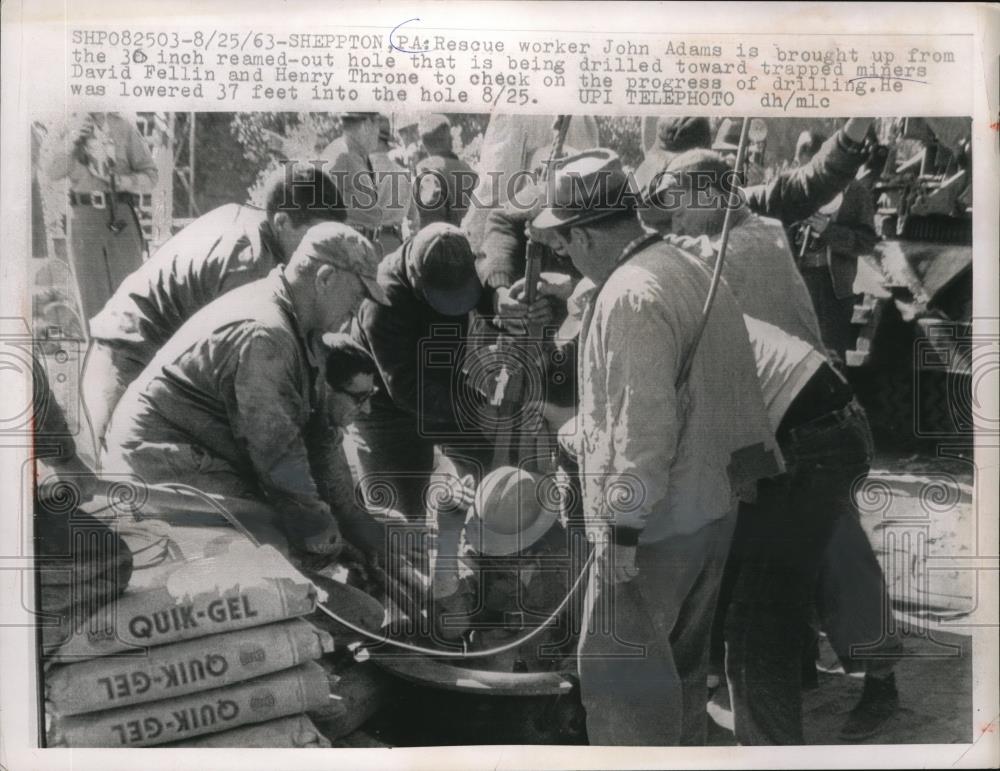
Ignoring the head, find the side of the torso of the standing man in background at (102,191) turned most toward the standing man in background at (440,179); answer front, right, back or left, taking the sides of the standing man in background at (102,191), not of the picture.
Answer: left

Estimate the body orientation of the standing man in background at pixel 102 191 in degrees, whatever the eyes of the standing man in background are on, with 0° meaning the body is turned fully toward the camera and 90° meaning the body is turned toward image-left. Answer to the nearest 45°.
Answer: approximately 0°
